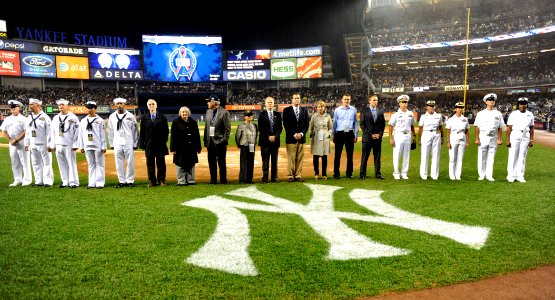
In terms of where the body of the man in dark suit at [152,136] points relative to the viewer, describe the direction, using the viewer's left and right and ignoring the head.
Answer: facing the viewer

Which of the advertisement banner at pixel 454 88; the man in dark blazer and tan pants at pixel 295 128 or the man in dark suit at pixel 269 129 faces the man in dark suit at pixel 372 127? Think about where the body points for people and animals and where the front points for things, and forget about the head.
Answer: the advertisement banner

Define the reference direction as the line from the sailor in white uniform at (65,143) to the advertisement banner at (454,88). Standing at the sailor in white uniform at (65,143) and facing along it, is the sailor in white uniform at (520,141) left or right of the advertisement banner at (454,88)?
right

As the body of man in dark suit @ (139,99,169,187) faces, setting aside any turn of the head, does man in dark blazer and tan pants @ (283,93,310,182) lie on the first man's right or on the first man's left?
on the first man's left

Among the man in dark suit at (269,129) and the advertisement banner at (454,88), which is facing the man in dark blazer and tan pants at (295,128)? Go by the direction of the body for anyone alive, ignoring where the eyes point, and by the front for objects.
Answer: the advertisement banner

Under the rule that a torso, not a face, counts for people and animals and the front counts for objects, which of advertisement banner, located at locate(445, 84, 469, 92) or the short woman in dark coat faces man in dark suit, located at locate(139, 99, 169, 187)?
the advertisement banner

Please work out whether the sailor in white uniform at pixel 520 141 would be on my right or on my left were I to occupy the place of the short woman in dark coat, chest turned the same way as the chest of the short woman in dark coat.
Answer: on my left

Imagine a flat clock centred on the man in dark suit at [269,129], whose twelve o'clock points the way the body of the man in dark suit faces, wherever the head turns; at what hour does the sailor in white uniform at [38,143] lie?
The sailor in white uniform is roughly at 3 o'clock from the man in dark suit.

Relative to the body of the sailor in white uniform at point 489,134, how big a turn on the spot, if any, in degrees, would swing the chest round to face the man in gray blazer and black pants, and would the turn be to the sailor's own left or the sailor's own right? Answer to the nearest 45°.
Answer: approximately 45° to the sailor's own right

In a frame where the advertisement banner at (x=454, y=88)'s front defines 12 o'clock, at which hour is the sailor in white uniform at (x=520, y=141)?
The sailor in white uniform is roughly at 12 o'clock from the advertisement banner.

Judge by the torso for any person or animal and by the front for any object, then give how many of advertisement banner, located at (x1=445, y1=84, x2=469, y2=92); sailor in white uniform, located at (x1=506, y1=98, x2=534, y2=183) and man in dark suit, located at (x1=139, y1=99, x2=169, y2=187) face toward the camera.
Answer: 3

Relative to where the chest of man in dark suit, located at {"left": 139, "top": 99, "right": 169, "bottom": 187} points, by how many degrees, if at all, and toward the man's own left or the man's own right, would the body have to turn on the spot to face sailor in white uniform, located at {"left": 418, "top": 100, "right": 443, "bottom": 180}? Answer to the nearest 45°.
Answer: approximately 90° to the man's own left
